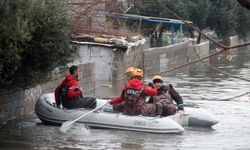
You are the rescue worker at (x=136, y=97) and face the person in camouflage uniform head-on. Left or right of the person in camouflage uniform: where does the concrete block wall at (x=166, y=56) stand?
left

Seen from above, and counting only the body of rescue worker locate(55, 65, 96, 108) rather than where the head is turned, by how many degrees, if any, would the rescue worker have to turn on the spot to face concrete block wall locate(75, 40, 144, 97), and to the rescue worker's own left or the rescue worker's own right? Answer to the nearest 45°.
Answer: approximately 90° to the rescue worker's own left

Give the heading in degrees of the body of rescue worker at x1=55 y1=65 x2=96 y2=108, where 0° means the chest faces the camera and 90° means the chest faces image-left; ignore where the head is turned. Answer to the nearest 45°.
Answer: approximately 270°

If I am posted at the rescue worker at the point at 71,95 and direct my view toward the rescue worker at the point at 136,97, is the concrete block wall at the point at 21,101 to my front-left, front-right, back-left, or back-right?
back-left

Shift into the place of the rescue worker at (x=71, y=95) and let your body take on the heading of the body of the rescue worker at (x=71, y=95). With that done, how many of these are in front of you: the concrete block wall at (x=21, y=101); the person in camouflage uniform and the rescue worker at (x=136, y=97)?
2

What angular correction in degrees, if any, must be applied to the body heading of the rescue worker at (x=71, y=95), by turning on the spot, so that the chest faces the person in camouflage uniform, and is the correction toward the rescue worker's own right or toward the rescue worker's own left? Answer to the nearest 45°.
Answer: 0° — they already face them
